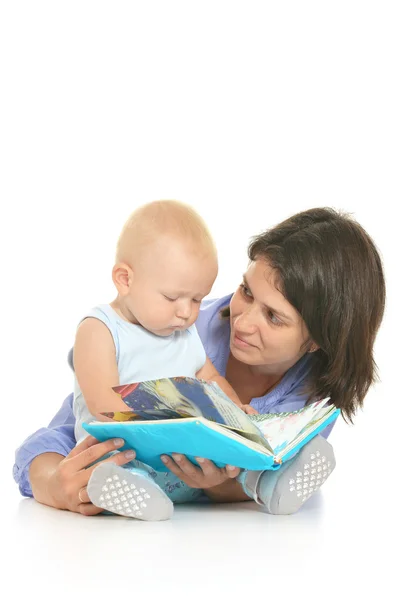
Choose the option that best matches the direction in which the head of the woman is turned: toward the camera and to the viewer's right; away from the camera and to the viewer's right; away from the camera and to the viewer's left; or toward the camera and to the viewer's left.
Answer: toward the camera and to the viewer's left

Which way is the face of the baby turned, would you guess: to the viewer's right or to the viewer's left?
to the viewer's right

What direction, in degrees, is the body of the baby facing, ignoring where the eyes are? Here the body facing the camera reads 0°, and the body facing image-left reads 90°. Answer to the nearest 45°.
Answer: approximately 315°
